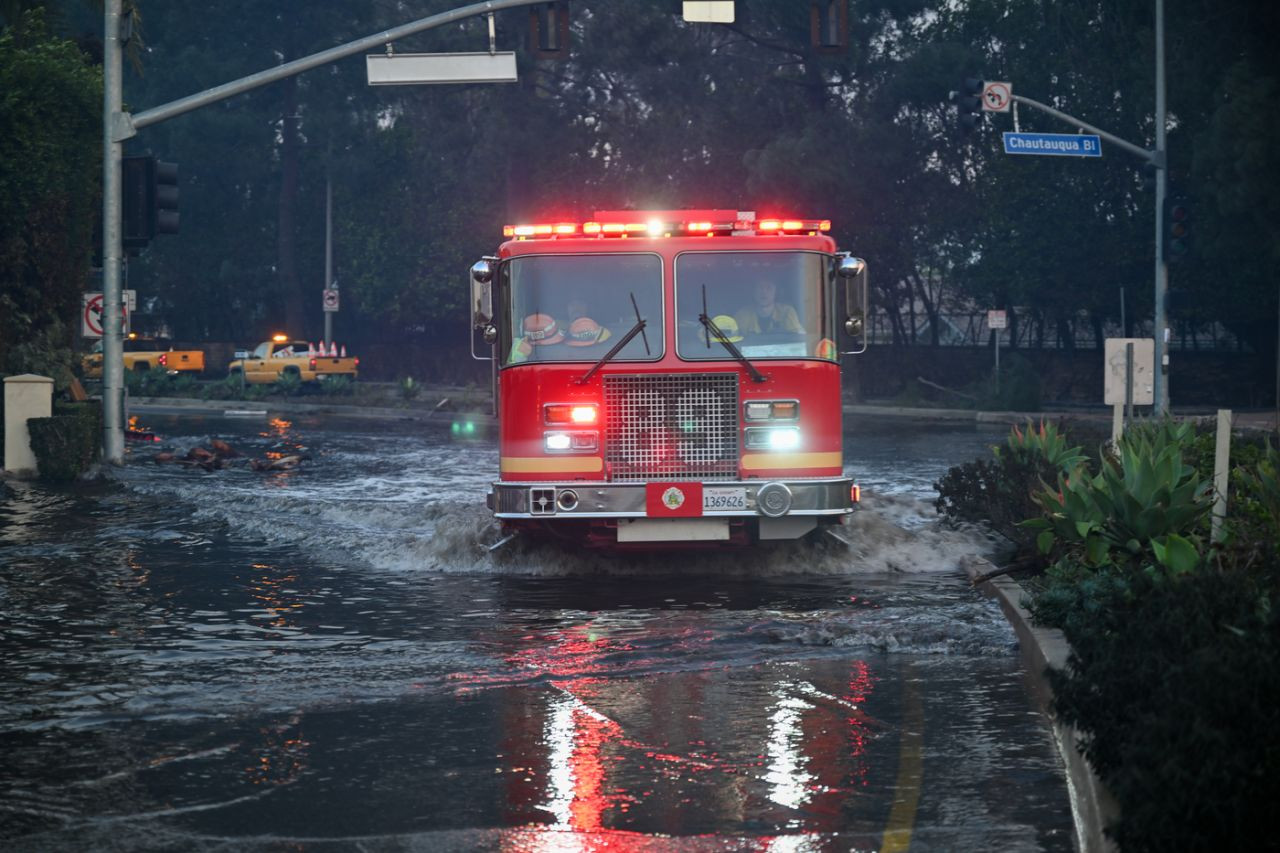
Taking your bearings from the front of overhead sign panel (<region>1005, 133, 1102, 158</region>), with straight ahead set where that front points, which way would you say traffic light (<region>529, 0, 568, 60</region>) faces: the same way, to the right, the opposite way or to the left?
the opposite way

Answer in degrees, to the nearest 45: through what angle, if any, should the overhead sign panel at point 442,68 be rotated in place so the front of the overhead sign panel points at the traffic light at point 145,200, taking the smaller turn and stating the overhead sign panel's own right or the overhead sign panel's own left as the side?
approximately 45° to the overhead sign panel's own left

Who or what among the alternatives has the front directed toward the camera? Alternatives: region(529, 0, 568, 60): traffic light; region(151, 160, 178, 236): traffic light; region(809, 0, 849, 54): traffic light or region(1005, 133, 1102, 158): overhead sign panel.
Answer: the overhead sign panel

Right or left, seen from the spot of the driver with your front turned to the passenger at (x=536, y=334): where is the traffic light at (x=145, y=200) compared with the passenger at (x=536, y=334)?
right

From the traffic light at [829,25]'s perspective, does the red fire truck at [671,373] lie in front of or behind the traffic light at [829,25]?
behind

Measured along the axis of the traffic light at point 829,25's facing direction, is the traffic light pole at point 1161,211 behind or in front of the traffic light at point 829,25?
in front

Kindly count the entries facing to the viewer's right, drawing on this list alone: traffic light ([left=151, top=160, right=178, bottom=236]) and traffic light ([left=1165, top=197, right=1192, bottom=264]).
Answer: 1

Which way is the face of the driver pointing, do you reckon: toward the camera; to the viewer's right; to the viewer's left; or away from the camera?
toward the camera

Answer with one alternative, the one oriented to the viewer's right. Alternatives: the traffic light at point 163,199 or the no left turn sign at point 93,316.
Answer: the traffic light

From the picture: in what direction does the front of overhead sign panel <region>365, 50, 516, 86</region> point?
away from the camera

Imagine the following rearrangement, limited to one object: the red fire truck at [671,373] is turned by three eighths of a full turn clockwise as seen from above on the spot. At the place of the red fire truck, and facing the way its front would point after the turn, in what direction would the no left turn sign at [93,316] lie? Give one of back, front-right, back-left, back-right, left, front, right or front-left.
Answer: front

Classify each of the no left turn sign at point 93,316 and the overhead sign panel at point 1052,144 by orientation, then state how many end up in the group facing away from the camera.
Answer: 0

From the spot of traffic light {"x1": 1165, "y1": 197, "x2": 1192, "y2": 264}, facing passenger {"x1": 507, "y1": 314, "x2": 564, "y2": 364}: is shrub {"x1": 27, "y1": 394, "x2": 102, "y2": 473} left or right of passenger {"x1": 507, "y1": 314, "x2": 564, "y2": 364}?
right

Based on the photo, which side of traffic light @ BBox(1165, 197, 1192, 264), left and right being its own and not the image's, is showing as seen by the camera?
front

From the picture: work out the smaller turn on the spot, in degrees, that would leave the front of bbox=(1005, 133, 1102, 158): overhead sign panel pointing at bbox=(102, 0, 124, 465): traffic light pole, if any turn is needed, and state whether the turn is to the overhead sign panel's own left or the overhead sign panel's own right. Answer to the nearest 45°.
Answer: approximately 45° to the overhead sign panel's own right

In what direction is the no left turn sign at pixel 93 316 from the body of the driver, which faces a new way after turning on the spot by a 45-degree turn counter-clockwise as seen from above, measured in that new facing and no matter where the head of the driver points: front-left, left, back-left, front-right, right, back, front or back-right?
back

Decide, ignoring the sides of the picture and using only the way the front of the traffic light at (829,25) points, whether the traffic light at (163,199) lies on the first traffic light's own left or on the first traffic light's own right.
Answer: on the first traffic light's own left

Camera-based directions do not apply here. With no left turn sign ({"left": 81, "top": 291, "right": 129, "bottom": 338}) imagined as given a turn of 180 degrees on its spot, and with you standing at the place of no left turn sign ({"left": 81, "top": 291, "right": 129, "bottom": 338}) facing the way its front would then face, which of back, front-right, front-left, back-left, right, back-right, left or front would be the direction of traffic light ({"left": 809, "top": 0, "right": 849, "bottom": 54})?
back-right
